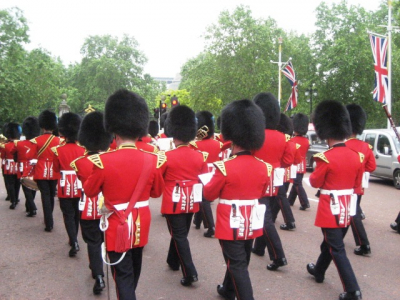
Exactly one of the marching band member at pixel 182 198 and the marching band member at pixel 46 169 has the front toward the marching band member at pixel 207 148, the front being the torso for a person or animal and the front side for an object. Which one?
the marching band member at pixel 182 198

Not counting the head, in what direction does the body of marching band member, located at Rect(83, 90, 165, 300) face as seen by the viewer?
away from the camera

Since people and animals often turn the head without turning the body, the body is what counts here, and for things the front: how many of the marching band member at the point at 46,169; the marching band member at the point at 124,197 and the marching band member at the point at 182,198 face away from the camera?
3

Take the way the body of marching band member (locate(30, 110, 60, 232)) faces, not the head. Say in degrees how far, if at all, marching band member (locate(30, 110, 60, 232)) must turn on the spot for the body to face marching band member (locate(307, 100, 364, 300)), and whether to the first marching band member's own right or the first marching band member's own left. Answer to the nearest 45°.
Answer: approximately 135° to the first marching band member's own right

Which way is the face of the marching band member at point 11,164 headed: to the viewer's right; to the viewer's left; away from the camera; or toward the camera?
away from the camera

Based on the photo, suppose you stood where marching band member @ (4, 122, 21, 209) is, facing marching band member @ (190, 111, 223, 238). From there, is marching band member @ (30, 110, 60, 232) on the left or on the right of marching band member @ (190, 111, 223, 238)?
right

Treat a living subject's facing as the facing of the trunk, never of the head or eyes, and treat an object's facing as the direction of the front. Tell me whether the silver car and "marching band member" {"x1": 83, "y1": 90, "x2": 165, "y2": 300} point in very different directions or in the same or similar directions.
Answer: very different directions

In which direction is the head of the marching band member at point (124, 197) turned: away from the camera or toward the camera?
away from the camera

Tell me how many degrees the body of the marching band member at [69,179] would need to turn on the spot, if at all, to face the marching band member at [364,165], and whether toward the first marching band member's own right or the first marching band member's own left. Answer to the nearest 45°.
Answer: approximately 90° to the first marching band member's own right

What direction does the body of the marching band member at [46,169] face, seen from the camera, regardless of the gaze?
away from the camera

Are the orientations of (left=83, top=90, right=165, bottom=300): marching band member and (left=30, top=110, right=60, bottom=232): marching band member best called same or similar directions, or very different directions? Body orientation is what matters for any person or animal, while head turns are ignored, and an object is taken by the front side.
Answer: same or similar directions

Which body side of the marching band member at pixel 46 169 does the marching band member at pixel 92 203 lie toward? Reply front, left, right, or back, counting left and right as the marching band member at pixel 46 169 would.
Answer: back

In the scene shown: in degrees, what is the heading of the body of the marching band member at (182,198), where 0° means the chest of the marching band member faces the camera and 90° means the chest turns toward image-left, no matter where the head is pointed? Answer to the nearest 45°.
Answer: approximately 180°

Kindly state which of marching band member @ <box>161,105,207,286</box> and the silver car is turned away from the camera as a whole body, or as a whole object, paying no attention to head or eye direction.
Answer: the marching band member

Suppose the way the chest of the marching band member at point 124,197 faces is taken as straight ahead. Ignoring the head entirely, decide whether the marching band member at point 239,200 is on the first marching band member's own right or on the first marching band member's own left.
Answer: on the first marching band member's own right

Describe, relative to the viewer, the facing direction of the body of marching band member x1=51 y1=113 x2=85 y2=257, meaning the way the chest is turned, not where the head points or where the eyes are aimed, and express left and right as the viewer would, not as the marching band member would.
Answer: facing away from the viewer
